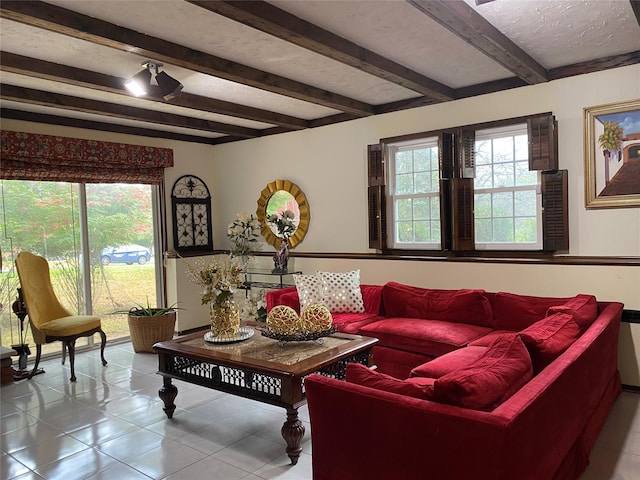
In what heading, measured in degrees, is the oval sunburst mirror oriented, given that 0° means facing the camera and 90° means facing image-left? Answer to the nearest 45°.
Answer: approximately 45°

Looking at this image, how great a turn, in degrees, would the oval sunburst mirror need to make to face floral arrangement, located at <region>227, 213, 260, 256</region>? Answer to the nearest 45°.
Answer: approximately 45° to its right

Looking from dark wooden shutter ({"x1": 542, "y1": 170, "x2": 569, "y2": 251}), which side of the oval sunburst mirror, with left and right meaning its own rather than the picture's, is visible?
left

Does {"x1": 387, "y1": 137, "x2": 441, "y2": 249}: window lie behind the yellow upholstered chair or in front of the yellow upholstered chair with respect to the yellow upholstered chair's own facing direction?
in front

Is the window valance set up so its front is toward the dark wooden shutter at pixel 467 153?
yes

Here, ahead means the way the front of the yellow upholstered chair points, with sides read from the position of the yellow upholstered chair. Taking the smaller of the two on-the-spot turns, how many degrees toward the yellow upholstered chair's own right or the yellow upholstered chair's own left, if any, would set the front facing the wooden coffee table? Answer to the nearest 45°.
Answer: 0° — it already faces it

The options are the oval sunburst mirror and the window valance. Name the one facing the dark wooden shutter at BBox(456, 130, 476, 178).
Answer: the window valance

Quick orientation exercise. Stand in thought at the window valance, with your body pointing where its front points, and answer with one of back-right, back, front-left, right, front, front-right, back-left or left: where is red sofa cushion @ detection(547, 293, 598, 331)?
front

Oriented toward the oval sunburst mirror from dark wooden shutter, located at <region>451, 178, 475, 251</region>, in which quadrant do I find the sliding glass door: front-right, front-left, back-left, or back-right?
front-left

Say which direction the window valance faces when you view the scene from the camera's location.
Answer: facing the viewer and to the right of the viewer

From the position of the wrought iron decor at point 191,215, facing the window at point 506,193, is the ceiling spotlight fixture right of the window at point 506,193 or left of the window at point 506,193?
right

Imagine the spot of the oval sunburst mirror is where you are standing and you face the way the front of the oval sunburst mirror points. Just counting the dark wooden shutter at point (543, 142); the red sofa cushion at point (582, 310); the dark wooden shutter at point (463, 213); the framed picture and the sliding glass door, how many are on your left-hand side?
4

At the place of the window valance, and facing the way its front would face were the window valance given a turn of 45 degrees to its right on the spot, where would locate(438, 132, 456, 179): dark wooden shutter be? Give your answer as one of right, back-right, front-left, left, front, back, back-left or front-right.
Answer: front-left

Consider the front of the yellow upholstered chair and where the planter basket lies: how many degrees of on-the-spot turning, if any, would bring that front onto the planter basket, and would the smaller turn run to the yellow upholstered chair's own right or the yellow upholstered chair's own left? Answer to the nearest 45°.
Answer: approximately 45° to the yellow upholstered chair's own left

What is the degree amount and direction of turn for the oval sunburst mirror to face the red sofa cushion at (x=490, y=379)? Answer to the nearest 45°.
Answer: approximately 45° to its left

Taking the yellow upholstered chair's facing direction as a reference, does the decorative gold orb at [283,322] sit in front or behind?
in front

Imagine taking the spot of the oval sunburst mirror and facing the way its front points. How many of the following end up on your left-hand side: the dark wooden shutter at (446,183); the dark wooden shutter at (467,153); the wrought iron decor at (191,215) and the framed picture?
3

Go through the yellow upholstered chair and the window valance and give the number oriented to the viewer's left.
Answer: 0

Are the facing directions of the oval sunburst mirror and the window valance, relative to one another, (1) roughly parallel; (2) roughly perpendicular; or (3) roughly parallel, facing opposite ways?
roughly perpendicular
